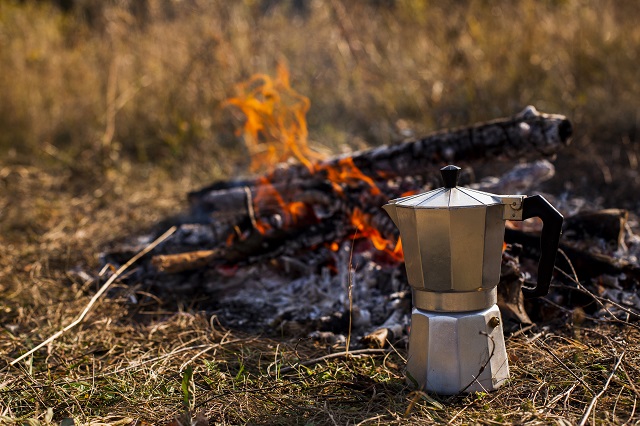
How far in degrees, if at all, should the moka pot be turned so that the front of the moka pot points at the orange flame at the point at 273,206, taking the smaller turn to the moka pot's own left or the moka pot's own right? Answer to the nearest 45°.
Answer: approximately 45° to the moka pot's own right

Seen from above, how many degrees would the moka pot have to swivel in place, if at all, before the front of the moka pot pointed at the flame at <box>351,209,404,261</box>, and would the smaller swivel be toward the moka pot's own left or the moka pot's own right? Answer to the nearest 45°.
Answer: approximately 90° to the moka pot's own right

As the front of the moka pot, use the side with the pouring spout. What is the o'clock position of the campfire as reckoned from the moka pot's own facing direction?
The campfire is roughly at 2 o'clock from the moka pot.

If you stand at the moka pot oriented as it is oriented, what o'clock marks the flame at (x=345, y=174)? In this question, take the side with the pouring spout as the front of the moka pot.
The flame is roughly at 2 o'clock from the moka pot.

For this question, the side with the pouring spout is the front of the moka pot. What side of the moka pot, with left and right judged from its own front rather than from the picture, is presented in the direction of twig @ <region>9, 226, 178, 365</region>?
front

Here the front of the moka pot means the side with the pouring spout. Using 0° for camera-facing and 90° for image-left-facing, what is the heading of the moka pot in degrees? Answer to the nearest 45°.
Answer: approximately 90°
